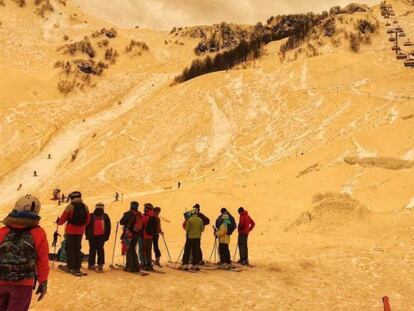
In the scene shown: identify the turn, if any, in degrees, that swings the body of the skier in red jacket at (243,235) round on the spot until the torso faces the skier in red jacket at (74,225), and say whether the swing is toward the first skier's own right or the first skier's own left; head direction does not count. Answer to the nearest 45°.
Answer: approximately 45° to the first skier's own left

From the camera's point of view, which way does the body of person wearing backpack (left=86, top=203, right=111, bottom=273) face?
away from the camera

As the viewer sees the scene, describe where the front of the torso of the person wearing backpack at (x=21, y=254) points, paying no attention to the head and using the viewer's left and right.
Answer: facing away from the viewer

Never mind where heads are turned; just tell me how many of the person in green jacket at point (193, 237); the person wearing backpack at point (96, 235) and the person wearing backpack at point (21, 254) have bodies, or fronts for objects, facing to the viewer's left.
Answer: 0

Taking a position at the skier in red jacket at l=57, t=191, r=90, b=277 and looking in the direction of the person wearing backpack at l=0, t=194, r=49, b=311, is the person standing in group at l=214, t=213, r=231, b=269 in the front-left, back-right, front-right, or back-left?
back-left

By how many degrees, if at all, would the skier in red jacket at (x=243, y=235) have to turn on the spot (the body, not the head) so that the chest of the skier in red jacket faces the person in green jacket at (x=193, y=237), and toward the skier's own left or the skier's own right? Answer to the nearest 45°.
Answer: approximately 45° to the skier's own left

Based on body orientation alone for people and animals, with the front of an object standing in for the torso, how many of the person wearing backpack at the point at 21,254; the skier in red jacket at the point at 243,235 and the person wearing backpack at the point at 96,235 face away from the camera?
2

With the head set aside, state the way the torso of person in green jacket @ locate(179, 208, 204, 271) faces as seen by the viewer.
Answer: away from the camera

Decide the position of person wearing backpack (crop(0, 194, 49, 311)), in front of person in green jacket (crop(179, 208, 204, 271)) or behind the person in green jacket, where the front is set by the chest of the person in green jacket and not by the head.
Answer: behind

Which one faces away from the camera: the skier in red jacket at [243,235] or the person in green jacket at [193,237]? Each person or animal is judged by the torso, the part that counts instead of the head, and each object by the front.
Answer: the person in green jacket

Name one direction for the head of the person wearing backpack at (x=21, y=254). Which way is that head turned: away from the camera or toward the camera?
away from the camera

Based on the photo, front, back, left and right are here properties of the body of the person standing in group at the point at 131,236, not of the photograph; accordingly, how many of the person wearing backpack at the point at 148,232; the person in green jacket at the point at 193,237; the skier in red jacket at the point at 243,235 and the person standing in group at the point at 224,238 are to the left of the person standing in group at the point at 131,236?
0

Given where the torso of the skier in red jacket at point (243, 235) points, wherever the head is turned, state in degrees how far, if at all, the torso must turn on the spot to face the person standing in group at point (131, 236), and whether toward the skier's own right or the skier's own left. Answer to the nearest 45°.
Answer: approximately 45° to the skier's own left

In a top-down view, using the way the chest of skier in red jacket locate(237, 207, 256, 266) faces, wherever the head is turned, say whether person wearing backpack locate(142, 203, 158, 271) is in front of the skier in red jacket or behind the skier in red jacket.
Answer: in front

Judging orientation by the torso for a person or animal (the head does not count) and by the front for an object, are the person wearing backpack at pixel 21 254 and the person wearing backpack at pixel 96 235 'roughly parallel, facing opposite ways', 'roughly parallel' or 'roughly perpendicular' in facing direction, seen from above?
roughly parallel

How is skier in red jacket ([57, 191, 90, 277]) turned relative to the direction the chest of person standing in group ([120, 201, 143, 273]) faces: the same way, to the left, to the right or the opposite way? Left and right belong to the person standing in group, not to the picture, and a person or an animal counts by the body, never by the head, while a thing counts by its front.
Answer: the same way

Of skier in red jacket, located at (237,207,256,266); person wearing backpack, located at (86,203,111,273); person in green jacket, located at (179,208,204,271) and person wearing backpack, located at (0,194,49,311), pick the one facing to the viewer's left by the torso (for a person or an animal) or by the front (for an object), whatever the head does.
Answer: the skier in red jacket

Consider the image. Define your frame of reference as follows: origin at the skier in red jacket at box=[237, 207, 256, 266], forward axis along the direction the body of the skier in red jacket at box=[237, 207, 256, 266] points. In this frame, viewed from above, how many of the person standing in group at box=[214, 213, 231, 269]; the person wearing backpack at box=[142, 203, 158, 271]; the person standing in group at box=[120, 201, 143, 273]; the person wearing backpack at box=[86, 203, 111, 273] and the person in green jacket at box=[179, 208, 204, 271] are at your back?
0
